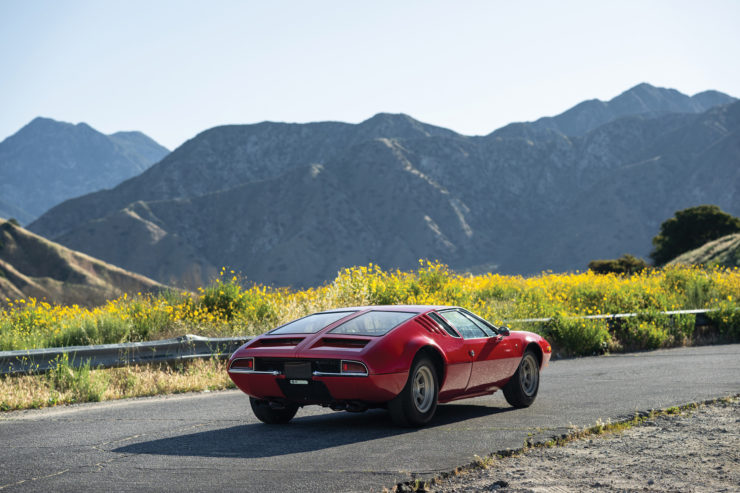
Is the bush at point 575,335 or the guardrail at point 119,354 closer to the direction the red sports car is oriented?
the bush

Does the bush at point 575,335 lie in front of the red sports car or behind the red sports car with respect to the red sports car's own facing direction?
in front

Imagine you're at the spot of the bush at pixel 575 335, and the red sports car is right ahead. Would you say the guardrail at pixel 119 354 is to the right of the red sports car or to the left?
right

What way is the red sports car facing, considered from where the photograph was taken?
facing away from the viewer and to the right of the viewer

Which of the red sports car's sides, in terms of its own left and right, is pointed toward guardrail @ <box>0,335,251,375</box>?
left
